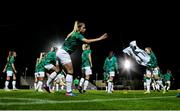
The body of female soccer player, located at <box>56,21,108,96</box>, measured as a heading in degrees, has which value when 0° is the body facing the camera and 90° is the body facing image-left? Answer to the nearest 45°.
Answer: approximately 270°

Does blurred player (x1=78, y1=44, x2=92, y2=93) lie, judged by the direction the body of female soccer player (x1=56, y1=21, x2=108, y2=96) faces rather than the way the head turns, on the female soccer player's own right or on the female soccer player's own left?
on the female soccer player's own left
